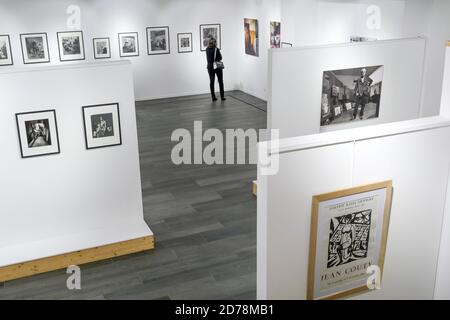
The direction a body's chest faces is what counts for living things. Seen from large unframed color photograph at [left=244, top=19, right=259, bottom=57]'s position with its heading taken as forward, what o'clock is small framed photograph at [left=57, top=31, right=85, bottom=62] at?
The small framed photograph is roughly at 1 o'clock from the large unframed color photograph.

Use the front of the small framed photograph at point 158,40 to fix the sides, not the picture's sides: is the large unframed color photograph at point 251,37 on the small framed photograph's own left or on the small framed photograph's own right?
on the small framed photograph's own left

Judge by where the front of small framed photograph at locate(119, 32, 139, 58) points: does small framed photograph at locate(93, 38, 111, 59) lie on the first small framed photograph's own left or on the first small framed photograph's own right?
on the first small framed photograph's own right

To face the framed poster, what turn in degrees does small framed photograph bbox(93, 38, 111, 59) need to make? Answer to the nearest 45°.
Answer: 0° — it already faces it

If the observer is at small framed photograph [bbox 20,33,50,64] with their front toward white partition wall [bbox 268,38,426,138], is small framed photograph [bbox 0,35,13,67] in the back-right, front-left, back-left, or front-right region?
back-right

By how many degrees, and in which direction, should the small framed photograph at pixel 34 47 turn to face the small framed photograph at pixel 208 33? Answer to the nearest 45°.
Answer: approximately 90° to its left

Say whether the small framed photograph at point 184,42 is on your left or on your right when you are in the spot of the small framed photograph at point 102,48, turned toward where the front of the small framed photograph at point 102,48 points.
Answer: on your left

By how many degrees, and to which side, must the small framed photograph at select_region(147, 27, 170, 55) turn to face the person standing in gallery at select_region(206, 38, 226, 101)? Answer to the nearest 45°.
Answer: approximately 45° to its left

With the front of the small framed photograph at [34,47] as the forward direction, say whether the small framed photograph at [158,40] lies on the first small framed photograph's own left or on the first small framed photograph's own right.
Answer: on the first small framed photograph's own left

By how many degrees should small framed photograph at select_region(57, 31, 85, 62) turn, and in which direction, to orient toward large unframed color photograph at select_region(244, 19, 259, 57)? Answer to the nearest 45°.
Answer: approximately 90° to its left
